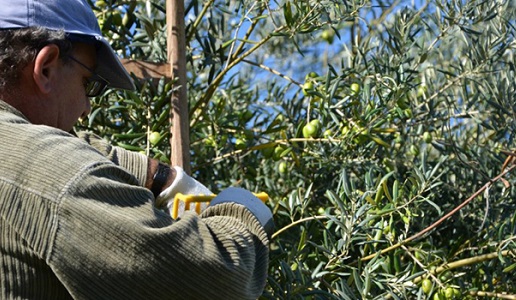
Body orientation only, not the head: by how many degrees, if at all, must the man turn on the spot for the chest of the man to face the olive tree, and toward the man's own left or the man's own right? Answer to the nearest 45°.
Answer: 0° — they already face it

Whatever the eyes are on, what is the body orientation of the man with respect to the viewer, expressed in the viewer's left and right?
facing away from the viewer and to the right of the viewer

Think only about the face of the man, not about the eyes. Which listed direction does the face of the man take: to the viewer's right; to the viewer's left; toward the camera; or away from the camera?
to the viewer's right
